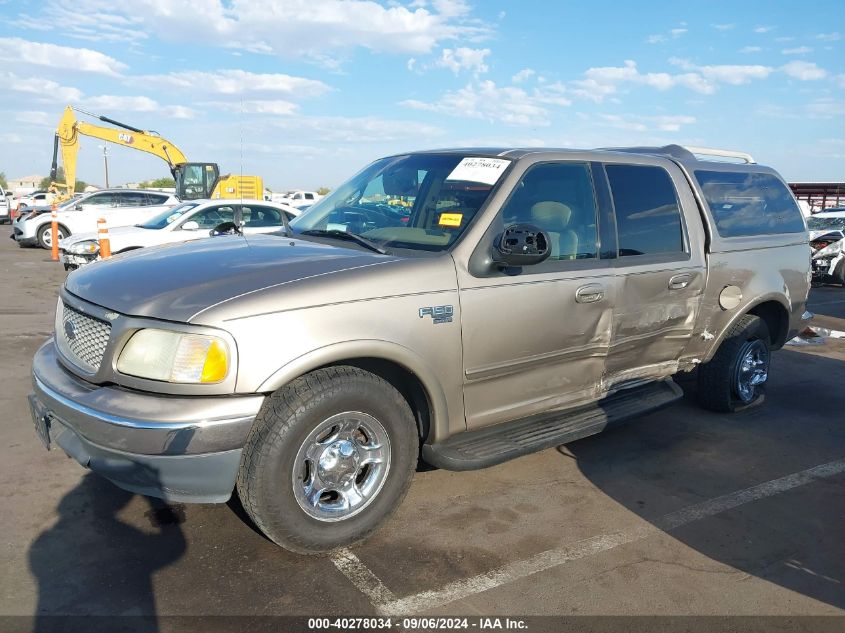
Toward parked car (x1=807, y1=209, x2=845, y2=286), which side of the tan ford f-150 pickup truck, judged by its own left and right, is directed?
back

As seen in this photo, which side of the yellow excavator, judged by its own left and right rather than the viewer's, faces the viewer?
left

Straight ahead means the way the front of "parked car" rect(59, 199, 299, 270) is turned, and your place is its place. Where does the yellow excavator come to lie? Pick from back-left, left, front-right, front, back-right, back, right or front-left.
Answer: back-right

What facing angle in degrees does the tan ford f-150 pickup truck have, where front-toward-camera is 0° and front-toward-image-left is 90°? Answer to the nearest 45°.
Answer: approximately 45°

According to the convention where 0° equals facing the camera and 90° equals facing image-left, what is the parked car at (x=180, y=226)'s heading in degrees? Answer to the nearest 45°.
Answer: approximately 45°

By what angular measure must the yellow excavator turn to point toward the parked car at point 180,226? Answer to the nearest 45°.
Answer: approximately 90° to its left

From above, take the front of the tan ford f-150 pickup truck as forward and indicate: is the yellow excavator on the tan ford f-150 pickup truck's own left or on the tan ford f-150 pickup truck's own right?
on the tan ford f-150 pickup truck's own right

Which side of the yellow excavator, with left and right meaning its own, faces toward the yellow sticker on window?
left

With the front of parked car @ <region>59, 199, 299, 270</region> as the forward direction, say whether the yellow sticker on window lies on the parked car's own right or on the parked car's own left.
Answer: on the parked car's own left
